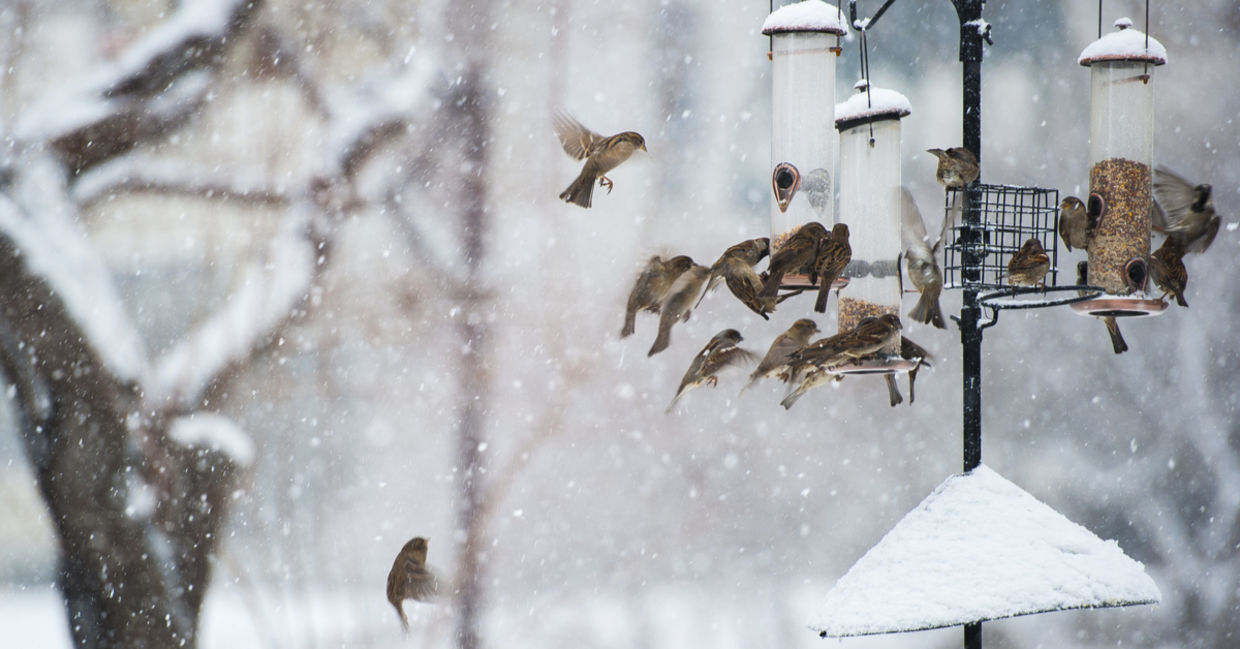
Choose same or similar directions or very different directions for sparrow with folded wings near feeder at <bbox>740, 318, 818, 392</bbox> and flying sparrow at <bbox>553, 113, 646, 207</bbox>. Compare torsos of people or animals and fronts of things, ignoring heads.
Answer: same or similar directions

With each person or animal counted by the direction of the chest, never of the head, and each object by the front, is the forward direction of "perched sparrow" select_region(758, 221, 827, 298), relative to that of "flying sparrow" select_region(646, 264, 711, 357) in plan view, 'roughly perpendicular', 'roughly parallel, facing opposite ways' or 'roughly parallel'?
roughly parallel

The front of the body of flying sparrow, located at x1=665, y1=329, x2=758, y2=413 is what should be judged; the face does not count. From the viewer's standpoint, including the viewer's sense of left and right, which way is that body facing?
facing to the right of the viewer

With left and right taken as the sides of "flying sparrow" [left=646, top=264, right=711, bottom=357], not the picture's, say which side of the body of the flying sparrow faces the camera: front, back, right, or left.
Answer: right

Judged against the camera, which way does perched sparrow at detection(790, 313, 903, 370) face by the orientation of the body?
to the viewer's right

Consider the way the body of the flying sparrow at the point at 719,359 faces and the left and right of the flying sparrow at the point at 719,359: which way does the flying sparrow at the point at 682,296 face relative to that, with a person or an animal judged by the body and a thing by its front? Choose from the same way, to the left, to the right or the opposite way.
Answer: the same way

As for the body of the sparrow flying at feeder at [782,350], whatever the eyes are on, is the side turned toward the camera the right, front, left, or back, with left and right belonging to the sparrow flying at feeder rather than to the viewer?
right

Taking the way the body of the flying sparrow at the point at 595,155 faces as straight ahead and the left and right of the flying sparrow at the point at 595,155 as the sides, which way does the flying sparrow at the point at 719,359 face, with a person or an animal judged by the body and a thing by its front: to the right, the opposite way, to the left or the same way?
the same way

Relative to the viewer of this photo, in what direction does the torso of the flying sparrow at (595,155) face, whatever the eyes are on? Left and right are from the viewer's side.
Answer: facing to the right of the viewer
